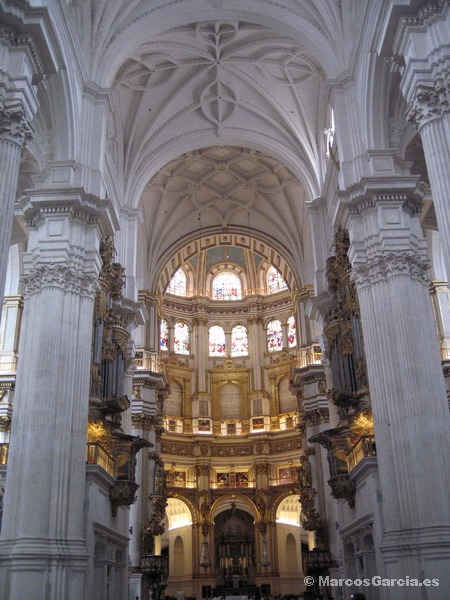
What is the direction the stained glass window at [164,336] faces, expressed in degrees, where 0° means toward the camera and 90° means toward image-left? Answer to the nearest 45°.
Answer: approximately 315°

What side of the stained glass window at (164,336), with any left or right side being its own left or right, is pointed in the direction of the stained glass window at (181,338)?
left

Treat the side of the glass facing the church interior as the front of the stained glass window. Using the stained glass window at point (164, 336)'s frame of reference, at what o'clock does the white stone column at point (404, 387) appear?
The white stone column is roughly at 1 o'clock from the stained glass window.

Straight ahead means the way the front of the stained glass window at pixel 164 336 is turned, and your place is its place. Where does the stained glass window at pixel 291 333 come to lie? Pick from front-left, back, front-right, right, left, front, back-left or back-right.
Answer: front-left

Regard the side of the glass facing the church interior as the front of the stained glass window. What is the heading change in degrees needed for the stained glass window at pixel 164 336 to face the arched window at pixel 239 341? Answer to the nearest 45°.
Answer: approximately 45° to its left

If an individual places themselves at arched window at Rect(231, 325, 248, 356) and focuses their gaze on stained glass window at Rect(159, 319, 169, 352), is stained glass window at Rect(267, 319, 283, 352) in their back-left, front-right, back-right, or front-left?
back-left

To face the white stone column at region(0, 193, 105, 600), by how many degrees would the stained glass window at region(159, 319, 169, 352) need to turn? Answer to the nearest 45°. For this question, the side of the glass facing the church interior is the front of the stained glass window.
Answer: approximately 45° to its right

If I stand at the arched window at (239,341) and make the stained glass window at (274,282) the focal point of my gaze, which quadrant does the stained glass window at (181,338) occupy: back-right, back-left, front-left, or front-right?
back-right

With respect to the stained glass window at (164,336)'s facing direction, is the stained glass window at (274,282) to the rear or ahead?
ahead
